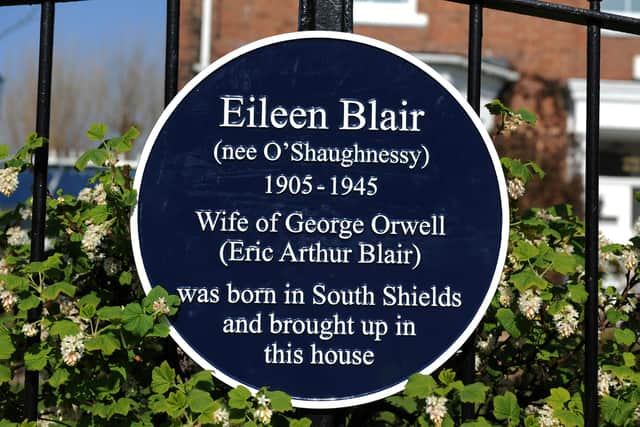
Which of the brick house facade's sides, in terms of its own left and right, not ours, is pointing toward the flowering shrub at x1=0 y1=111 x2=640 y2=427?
front

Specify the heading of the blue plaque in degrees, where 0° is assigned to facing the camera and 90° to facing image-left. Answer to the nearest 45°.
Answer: approximately 0°

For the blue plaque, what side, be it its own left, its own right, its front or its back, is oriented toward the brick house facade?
back

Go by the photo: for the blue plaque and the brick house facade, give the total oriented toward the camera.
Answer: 2

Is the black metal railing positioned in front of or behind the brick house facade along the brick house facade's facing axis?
in front

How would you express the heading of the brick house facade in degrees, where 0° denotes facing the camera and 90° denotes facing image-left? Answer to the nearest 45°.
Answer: approximately 0°

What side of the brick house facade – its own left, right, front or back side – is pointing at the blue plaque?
front
